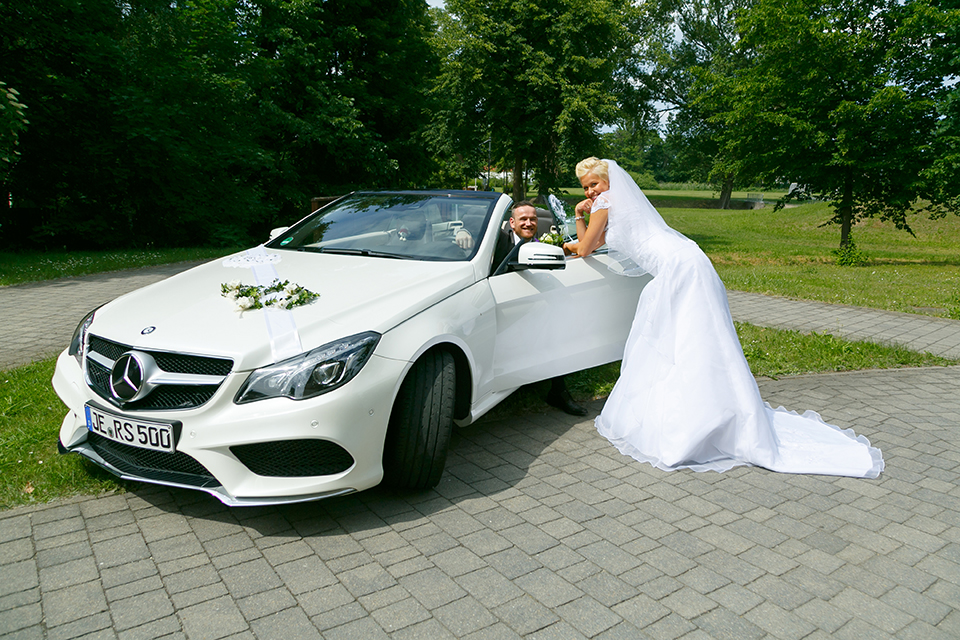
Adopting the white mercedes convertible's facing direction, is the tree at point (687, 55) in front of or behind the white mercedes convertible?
behind

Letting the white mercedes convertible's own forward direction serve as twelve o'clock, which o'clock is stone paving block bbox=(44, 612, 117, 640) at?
The stone paving block is roughly at 12 o'clock from the white mercedes convertible.

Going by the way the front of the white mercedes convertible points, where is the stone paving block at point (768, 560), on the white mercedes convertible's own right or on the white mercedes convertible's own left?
on the white mercedes convertible's own left

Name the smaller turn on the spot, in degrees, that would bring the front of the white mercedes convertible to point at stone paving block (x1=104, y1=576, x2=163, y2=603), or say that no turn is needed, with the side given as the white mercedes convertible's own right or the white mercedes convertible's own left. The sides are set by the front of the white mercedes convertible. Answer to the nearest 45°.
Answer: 0° — it already faces it

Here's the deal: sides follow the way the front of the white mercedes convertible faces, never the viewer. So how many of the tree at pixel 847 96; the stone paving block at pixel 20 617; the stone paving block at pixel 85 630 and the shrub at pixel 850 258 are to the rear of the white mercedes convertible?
2

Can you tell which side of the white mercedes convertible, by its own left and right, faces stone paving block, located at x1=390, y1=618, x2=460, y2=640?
left

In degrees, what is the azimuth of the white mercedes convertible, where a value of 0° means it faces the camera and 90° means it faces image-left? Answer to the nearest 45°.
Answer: approximately 45°

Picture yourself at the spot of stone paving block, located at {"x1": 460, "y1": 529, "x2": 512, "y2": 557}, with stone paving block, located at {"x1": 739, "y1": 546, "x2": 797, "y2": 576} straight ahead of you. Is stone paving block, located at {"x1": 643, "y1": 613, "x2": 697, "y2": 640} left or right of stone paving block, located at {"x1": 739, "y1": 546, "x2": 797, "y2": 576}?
right

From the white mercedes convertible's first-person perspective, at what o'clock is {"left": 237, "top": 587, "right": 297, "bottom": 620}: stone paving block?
The stone paving block is roughly at 11 o'clock from the white mercedes convertible.

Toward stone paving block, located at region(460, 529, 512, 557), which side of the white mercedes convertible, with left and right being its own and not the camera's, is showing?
left
